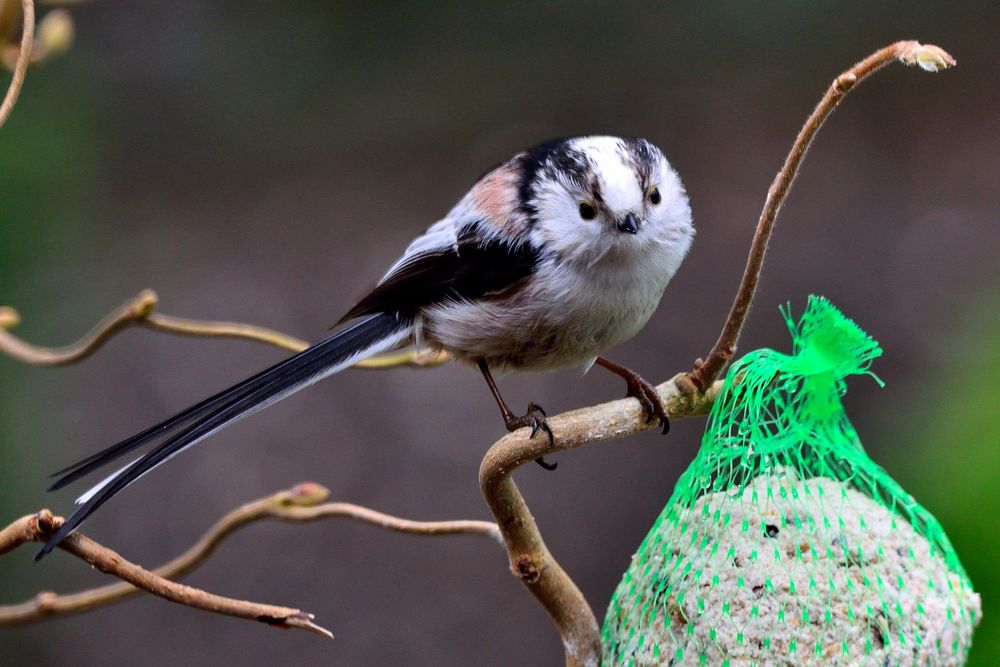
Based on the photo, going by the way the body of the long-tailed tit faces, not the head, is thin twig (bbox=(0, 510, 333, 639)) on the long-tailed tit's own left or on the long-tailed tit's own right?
on the long-tailed tit's own right

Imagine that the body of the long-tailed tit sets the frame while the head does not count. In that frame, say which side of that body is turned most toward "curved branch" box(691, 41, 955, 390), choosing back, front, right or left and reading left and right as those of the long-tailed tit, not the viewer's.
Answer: front

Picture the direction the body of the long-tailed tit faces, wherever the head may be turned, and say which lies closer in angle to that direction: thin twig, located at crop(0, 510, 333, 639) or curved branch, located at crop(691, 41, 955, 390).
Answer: the curved branch

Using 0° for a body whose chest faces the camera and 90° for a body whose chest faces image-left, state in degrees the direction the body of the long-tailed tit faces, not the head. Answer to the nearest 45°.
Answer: approximately 315°

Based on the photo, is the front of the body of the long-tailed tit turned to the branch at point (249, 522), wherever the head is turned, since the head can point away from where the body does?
no
